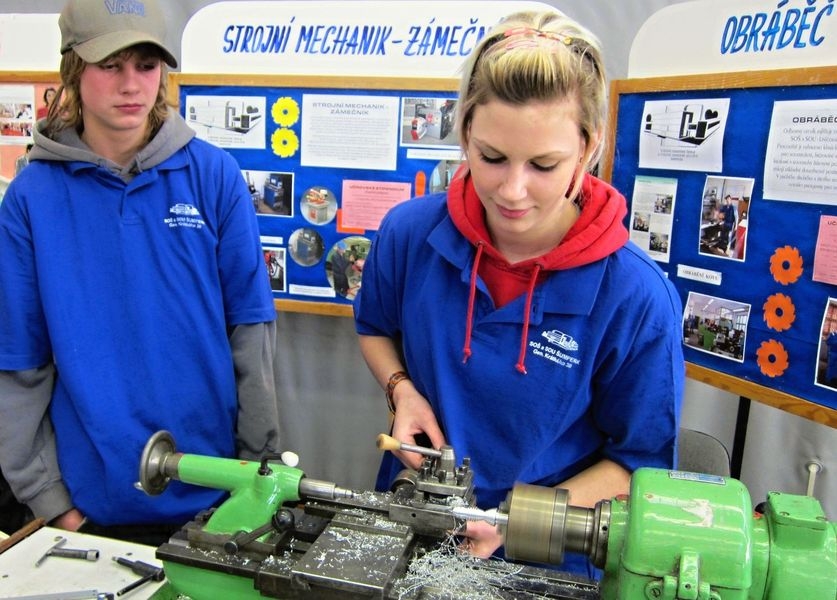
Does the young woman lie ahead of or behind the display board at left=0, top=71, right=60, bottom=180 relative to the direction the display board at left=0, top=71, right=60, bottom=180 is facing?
ahead

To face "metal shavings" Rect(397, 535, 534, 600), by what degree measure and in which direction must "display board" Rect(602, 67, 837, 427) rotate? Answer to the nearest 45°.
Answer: approximately 45° to its left

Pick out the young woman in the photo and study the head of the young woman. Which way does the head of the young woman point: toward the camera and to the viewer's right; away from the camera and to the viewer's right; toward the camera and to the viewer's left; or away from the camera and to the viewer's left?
toward the camera and to the viewer's left

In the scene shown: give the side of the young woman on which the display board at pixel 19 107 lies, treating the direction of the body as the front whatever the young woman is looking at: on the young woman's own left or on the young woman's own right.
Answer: on the young woman's own right

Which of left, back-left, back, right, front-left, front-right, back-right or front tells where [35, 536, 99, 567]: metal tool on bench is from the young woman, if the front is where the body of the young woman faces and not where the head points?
right

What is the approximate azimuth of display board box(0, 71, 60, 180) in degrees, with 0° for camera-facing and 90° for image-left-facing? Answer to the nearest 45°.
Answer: approximately 0°

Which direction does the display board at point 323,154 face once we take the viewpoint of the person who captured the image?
facing the viewer

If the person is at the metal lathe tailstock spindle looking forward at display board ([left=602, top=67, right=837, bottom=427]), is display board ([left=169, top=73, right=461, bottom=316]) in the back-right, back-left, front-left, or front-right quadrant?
front-left

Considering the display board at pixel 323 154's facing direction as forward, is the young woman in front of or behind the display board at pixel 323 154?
in front

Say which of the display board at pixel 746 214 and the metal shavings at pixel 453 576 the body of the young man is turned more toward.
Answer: the metal shavings

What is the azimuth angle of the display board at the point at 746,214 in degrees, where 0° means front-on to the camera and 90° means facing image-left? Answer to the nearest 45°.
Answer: approximately 45°

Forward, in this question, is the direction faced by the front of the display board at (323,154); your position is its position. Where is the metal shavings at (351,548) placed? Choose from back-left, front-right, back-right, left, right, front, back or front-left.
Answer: front

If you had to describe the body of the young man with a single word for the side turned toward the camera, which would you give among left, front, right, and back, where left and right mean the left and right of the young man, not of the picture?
front

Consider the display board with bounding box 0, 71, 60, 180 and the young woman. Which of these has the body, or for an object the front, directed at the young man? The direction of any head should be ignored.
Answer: the display board

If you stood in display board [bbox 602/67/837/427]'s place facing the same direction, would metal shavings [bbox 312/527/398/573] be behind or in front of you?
in front
